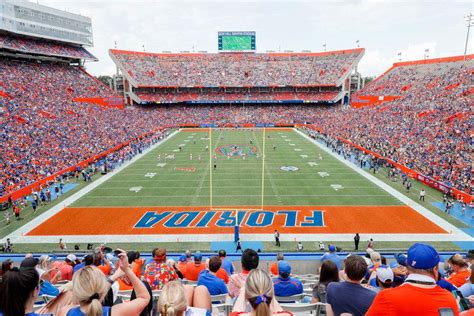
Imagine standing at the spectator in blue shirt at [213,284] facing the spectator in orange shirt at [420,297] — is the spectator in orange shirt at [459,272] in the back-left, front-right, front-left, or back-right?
front-left

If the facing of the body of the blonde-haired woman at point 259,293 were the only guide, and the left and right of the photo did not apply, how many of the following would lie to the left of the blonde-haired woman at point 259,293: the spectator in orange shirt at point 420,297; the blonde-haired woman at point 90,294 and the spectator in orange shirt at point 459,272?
1

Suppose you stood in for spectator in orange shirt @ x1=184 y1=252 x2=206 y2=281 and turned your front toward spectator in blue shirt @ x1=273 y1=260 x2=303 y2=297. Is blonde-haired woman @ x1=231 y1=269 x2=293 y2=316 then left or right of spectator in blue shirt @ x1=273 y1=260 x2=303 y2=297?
right

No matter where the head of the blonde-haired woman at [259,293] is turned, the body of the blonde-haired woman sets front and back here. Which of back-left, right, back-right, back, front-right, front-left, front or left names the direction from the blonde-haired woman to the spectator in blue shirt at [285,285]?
front

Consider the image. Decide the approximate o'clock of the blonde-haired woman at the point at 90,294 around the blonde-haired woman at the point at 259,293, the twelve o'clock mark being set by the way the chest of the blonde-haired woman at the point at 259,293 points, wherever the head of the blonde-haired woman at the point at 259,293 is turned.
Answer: the blonde-haired woman at the point at 90,294 is roughly at 9 o'clock from the blonde-haired woman at the point at 259,293.

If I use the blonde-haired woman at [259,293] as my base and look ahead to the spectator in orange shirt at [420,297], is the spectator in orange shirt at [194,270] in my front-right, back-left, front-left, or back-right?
back-left

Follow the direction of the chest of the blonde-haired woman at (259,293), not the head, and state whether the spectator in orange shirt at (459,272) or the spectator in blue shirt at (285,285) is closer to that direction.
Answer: the spectator in blue shirt

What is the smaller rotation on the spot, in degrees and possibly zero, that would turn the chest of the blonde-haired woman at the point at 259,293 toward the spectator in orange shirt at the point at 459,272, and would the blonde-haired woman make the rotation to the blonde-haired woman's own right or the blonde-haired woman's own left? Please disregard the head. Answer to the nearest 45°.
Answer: approximately 45° to the blonde-haired woman's own right

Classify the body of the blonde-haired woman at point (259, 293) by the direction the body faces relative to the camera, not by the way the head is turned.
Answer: away from the camera

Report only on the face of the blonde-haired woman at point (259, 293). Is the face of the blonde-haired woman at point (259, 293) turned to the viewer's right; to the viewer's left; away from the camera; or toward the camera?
away from the camera

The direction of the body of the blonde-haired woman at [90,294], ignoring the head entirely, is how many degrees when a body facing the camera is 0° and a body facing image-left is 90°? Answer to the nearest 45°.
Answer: approximately 180°

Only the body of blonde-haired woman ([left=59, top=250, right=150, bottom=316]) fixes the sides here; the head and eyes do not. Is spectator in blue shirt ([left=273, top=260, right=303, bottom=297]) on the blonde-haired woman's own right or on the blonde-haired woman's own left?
on the blonde-haired woman's own right

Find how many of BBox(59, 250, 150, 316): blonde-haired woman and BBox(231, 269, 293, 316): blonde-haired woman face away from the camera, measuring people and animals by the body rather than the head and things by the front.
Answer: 2

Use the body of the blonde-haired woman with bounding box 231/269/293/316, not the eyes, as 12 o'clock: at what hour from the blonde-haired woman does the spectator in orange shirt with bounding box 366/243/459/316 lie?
The spectator in orange shirt is roughly at 3 o'clock from the blonde-haired woman.

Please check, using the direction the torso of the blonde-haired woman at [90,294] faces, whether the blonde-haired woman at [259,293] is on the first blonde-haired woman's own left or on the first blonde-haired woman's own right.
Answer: on the first blonde-haired woman's own right
